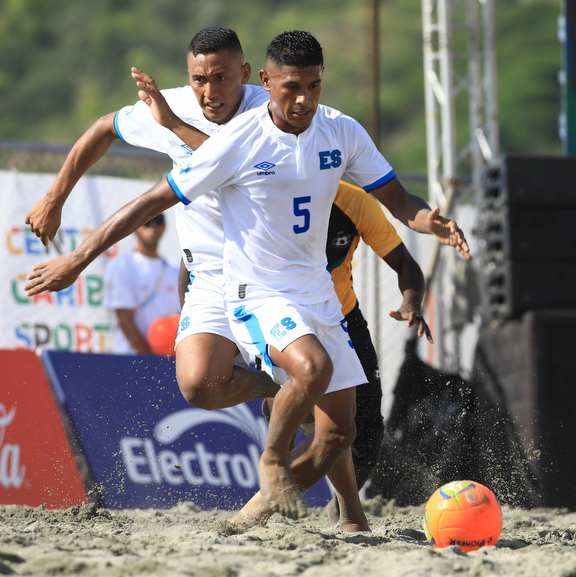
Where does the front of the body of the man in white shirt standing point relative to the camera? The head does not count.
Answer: toward the camera

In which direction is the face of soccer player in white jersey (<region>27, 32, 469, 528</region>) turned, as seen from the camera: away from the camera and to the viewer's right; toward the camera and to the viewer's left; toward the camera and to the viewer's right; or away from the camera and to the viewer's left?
toward the camera and to the viewer's right

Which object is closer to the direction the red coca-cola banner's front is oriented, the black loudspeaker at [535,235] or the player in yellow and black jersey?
the player in yellow and black jersey

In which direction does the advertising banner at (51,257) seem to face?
toward the camera

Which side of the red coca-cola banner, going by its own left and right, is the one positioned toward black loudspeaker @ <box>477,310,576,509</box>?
left

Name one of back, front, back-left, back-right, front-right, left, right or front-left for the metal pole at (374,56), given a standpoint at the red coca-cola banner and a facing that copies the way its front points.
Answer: back-left

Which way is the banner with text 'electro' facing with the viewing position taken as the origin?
facing the viewer

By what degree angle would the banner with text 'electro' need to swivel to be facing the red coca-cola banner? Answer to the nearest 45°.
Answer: approximately 90° to its right
